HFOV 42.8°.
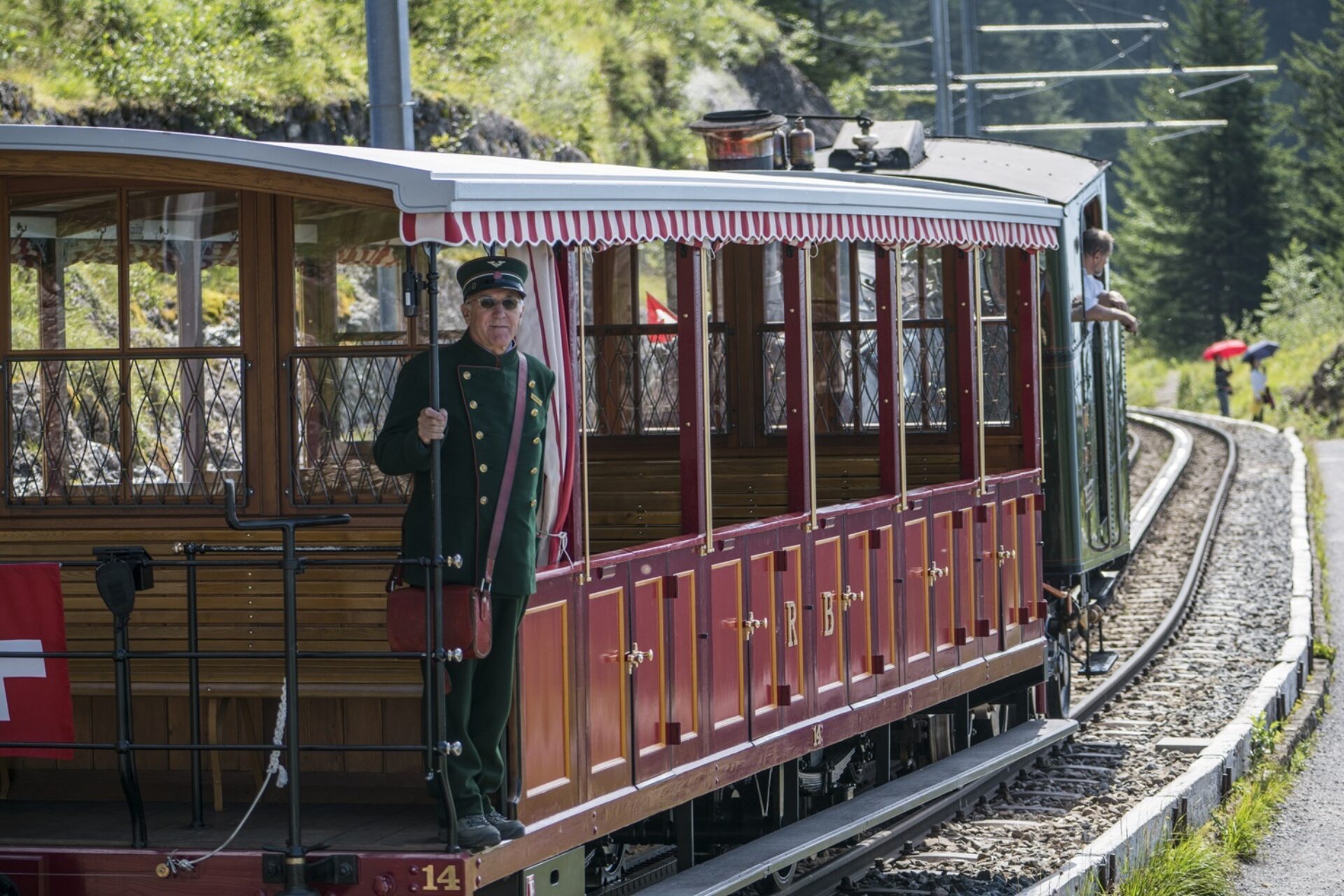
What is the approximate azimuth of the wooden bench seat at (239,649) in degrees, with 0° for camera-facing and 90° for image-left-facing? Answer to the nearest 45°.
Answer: approximately 0°

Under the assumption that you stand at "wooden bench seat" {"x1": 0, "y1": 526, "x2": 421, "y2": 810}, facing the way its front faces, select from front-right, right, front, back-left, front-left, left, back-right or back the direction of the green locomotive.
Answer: back-left

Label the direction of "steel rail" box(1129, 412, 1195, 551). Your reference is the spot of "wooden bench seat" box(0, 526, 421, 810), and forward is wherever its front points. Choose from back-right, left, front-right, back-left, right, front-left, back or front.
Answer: back-left

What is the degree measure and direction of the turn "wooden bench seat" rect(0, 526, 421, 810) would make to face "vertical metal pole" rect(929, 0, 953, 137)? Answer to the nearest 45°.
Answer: approximately 135° to its left

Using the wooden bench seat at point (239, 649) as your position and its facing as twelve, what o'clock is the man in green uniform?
The man in green uniform is roughly at 11 o'clock from the wooden bench seat.

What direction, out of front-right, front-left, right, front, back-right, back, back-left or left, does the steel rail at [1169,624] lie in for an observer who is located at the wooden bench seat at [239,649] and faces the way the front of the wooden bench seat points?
back-left

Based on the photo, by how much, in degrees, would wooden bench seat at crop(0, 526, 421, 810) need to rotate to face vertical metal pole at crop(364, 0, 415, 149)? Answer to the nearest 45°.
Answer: approximately 180°

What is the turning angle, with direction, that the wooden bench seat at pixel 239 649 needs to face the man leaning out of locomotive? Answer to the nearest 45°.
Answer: approximately 135° to its left
